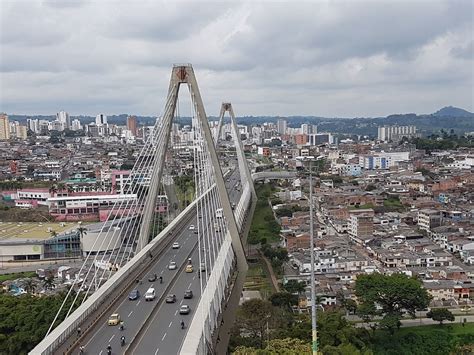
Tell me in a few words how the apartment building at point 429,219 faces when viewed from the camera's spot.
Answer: facing the viewer and to the left of the viewer

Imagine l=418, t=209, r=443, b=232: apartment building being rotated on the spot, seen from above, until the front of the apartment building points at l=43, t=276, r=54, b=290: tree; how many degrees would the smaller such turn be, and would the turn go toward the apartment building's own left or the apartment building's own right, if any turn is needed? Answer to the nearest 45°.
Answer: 0° — it already faces it

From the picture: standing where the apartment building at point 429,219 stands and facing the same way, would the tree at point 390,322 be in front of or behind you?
in front

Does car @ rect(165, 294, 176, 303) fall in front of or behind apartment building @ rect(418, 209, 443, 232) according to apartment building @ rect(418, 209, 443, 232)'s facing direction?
in front

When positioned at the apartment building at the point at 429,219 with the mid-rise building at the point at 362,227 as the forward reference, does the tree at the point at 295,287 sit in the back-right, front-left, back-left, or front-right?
front-left

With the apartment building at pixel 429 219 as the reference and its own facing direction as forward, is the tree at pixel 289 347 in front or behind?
in front

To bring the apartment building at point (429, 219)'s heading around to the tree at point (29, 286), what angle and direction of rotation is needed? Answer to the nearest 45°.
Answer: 0° — it already faces it
